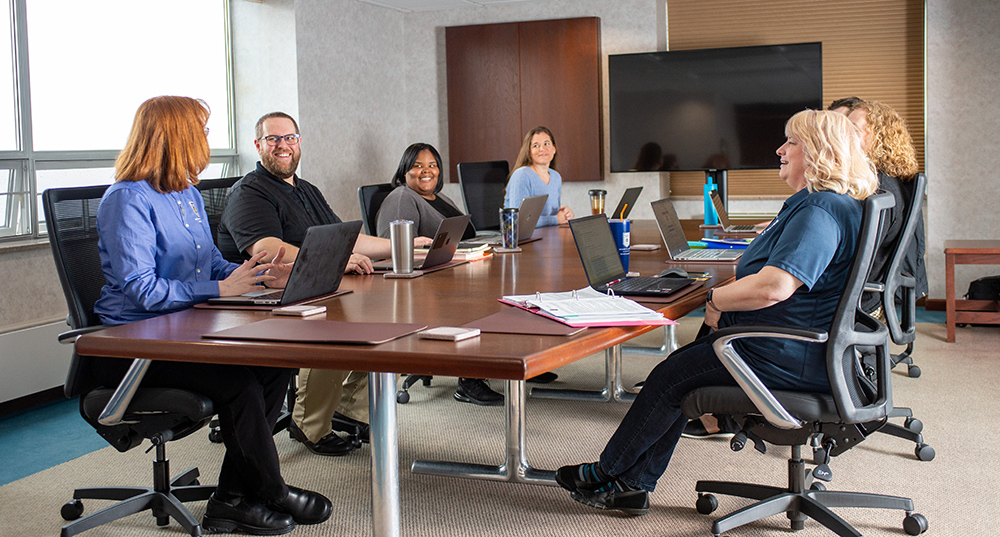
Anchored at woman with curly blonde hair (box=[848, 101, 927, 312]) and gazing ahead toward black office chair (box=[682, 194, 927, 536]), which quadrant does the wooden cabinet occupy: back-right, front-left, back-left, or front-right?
back-right

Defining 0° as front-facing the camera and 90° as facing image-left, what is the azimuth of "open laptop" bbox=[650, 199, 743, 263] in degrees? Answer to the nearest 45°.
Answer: approximately 270°

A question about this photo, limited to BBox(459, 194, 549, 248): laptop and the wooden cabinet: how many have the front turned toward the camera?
1

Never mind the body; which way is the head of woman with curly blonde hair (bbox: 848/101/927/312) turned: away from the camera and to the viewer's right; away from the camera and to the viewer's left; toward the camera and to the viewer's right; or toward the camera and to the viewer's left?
away from the camera and to the viewer's left

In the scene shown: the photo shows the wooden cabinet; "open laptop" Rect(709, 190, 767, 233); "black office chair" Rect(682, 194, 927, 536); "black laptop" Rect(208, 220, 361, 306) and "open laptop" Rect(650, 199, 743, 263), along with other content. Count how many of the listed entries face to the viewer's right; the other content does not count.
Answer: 2

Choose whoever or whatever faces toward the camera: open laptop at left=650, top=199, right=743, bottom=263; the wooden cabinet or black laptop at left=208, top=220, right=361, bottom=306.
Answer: the wooden cabinet

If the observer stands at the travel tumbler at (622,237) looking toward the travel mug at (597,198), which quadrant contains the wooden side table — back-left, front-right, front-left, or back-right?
front-right

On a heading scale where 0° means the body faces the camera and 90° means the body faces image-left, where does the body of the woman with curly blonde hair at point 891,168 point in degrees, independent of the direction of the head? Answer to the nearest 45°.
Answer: approximately 90°

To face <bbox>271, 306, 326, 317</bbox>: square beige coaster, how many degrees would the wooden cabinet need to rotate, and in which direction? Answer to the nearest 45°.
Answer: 0° — it already faces it

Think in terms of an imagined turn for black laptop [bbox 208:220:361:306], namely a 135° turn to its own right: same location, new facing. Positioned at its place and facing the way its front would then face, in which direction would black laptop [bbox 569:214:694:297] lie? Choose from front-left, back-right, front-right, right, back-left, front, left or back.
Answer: front

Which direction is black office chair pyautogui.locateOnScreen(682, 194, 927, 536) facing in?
to the viewer's left

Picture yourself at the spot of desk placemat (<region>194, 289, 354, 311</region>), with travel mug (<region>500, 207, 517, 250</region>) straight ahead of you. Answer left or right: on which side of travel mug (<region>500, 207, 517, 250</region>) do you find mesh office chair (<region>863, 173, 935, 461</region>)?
right

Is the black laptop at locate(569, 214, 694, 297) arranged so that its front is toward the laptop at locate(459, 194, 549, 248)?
no

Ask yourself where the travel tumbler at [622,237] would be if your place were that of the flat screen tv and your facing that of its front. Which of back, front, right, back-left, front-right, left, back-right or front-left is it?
front

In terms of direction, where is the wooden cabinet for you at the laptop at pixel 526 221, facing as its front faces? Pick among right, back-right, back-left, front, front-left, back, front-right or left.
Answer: front-right
